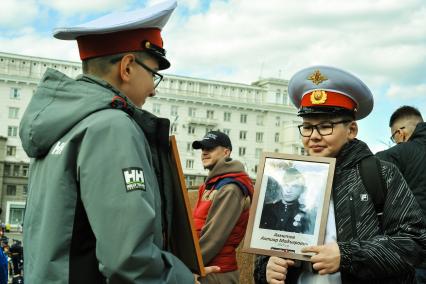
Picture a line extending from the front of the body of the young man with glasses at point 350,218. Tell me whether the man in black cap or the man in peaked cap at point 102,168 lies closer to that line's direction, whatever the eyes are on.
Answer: the man in peaked cap

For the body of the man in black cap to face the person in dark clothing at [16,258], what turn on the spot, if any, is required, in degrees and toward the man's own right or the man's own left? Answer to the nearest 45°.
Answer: approximately 45° to the man's own right

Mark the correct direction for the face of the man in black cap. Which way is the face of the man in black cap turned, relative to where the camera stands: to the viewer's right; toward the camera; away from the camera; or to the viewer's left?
to the viewer's left

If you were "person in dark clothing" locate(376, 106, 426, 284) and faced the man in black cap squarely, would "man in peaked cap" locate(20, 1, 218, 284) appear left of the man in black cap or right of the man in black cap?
left

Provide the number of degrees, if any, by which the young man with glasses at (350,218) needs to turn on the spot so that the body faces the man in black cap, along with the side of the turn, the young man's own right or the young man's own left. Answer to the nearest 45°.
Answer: approximately 90° to the young man's own right

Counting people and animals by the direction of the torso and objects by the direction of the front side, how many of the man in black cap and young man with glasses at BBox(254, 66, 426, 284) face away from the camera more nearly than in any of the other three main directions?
0

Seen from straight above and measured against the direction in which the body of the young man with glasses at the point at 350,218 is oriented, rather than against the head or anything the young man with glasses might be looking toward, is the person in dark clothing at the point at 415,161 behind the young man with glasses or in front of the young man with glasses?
behind

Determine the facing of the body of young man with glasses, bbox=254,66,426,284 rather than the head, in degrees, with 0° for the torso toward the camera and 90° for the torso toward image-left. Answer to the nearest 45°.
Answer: approximately 45°

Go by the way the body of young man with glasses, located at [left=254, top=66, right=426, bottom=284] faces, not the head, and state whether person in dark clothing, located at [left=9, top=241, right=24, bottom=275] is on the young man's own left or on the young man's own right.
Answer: on the young man's own right

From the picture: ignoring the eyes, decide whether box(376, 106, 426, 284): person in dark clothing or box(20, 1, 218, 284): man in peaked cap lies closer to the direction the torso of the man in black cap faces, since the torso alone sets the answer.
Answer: the man in peaked cap

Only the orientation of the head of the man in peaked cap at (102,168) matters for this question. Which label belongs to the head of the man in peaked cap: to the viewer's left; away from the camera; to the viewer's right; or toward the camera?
to the viewer's right
